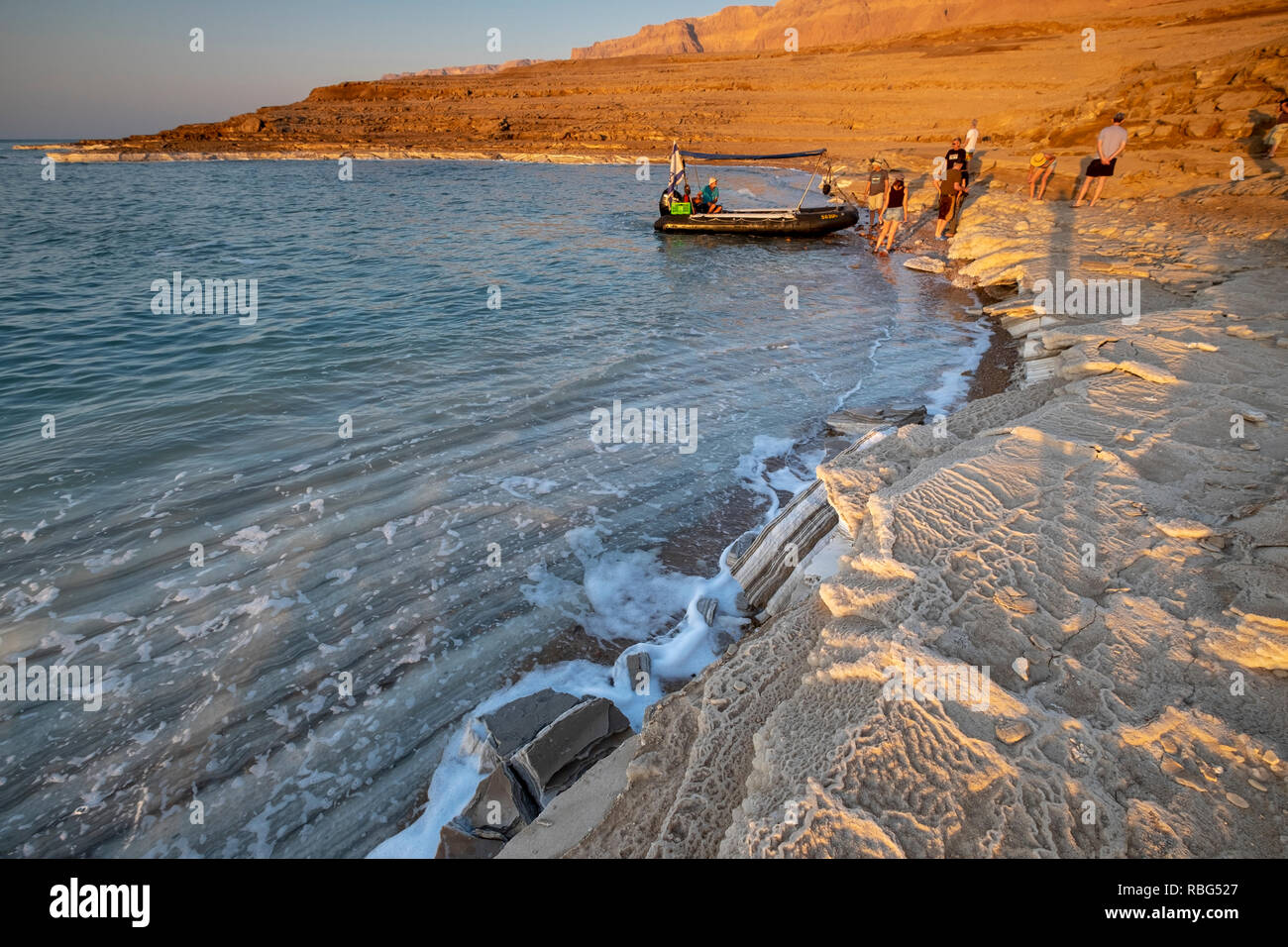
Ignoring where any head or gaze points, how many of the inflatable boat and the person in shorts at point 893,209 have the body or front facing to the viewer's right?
1

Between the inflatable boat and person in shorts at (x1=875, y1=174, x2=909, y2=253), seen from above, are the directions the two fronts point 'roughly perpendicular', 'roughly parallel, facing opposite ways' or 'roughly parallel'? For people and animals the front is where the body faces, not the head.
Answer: roughly perpendicular

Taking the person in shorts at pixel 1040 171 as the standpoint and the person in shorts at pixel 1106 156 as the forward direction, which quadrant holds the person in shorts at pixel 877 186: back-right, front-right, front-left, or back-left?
back-right

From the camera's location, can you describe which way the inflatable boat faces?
facing to the right of the viewer

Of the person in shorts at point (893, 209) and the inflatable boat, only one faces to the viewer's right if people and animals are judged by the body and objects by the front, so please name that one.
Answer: the inflatable boat

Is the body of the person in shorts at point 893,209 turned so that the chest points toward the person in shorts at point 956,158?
no
